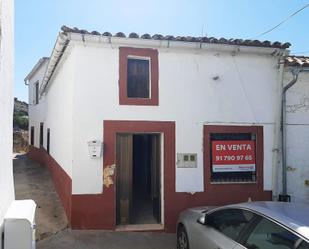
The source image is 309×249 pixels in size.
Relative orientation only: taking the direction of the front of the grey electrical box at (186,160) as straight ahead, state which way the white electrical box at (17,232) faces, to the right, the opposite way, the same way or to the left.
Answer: to the left

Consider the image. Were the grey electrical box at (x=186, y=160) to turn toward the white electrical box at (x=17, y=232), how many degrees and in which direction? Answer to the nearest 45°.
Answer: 0° — it already faces it

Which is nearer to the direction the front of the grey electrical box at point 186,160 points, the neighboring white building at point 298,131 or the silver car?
the silver car

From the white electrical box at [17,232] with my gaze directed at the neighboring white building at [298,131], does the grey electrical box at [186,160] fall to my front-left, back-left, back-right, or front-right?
front-left

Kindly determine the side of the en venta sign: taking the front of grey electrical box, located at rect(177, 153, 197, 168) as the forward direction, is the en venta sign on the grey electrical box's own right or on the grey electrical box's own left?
on the grey electrical box's own left

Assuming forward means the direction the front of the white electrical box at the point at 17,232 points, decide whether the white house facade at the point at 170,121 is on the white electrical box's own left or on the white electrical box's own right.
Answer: on the white electrical box's own left

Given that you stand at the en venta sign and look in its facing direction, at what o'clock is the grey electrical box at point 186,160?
The grey electrical box is roughly at 2 o'clock from the en venta sign.

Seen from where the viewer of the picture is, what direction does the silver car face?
facing away from the viewer and to the left of the viewer

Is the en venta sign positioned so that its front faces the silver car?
yes

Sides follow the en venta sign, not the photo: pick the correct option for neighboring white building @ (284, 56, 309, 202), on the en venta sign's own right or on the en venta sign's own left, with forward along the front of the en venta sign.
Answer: on the en venta sign's own left

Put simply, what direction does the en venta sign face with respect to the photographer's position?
facing the viewer

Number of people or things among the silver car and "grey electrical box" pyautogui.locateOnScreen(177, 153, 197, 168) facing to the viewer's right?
0

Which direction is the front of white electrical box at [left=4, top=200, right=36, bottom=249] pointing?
to the viewer's right

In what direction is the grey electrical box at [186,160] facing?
toward the camera

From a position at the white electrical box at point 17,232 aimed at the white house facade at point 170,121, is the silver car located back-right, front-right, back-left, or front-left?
front-right

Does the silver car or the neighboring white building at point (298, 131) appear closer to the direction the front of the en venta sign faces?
the silver car

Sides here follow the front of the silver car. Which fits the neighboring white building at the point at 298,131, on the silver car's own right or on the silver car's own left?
on the silver car's own right

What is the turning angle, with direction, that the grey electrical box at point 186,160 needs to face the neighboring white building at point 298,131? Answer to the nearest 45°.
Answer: approximately 90° to its left
